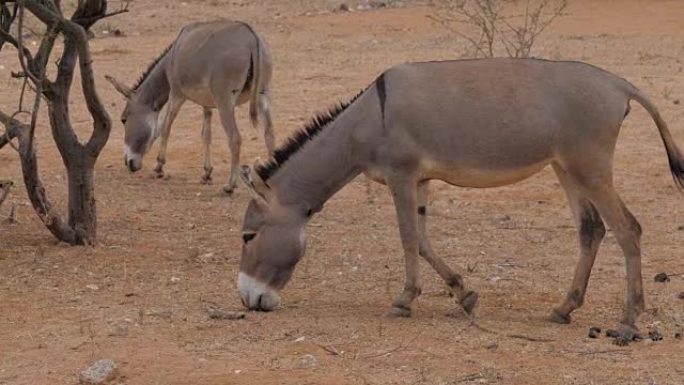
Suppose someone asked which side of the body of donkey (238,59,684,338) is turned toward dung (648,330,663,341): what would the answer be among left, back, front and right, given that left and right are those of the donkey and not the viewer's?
back

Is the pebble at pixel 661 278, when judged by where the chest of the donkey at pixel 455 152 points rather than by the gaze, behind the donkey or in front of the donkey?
behind

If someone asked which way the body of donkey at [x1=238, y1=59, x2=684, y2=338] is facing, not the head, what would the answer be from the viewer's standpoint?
to the viewer's left

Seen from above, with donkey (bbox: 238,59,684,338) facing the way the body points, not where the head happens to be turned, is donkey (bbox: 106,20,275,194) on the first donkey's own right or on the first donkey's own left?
on the first donkey's own right

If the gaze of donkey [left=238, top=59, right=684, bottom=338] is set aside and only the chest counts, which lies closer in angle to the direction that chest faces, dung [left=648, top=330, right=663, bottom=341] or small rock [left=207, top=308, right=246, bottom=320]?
the small rock
